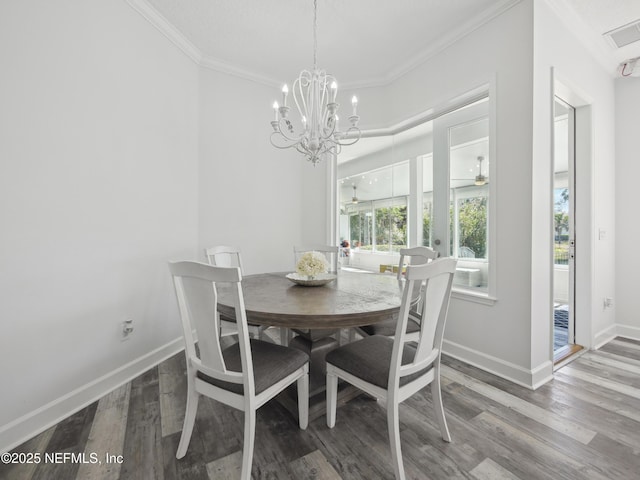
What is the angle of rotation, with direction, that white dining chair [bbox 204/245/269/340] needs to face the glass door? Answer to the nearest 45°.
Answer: approximately 45° to its left

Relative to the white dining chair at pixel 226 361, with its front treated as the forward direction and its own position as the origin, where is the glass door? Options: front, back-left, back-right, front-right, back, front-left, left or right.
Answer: front-right

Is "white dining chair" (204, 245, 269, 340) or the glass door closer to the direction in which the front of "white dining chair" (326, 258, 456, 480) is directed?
the white dining chair

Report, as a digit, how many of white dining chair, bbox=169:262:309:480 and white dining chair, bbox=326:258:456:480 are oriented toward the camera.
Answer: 0

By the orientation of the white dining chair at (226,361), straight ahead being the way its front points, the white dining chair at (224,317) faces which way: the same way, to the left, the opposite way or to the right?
to the right

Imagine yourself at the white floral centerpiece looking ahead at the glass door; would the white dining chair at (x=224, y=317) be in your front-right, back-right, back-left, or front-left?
back-left

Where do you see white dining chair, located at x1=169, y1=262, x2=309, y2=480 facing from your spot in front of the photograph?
facing away from the viewer and to the right of the viewer

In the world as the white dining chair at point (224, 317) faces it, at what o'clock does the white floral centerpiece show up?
The white floral centerpiece is roughly at 12 o'clock from the white dining chair.

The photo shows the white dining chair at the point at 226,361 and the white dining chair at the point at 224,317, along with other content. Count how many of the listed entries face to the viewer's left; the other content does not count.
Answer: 0

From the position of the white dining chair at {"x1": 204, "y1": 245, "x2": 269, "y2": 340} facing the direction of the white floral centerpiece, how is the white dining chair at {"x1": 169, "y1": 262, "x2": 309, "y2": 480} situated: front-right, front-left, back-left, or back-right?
front-right

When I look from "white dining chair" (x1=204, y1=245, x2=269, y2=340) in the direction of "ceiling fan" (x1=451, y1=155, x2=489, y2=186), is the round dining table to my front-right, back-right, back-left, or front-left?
front-right

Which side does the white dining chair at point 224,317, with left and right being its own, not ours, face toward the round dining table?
front

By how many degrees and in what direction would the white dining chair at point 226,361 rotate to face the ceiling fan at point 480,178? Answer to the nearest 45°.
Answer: approximately 45° to its right

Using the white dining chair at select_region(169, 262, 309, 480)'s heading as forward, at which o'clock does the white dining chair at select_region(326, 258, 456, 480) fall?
the white dining chair at select_region(326, 258, 456, 480) is roughly at 2 o'clock from the white dining chair at select_region(169, 262, 309, 480).

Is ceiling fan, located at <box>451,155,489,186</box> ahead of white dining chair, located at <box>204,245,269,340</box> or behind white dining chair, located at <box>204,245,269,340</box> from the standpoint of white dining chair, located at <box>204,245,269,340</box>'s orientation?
ahead

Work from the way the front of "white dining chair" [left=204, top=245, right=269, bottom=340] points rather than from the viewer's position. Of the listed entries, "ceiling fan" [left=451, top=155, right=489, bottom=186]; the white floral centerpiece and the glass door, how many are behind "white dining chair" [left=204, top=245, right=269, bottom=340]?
0

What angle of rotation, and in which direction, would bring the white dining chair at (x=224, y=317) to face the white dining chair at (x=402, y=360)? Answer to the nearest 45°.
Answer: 0° — it already faces it

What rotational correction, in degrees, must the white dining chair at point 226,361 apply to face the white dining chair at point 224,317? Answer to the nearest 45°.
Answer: approximately 45° to its left

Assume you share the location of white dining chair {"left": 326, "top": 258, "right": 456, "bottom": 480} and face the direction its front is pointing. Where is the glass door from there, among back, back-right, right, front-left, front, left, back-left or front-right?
right
